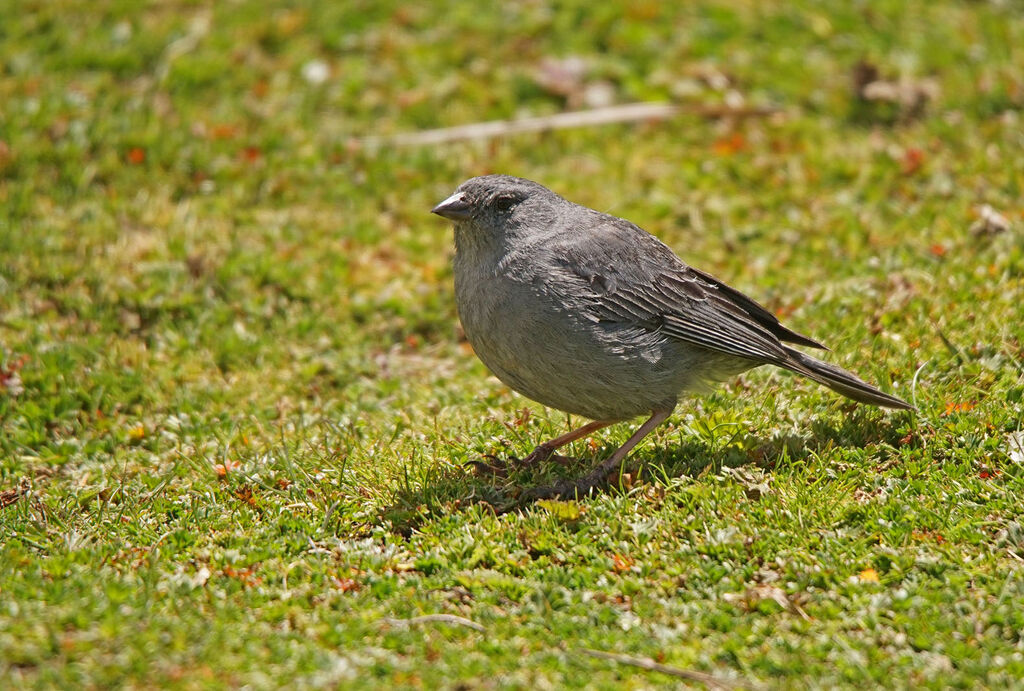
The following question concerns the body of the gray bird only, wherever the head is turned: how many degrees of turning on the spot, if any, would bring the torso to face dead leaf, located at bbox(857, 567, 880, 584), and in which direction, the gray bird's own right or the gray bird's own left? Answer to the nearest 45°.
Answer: approximately 135° to the gray bird's own left

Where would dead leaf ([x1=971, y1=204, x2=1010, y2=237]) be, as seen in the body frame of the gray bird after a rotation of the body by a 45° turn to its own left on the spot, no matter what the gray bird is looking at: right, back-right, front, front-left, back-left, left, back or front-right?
back

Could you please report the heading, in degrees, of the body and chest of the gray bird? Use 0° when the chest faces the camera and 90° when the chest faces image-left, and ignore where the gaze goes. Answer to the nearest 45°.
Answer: approximately 90°

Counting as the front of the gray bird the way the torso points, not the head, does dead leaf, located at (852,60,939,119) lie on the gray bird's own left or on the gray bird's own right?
on the gray bird's own right

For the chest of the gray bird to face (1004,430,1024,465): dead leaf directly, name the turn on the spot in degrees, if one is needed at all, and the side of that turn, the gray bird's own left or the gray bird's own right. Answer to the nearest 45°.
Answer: approximately 180°

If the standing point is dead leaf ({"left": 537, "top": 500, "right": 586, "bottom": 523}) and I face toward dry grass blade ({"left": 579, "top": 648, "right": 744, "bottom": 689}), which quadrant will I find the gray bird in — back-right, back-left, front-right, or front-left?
back-left

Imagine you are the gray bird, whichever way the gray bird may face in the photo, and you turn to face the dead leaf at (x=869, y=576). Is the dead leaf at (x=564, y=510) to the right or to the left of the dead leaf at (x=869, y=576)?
right

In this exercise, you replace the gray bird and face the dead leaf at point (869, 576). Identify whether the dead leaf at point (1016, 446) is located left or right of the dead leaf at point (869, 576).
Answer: left

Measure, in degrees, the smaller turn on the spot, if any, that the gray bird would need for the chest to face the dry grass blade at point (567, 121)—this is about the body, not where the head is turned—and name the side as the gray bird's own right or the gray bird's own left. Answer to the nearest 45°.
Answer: approximately 90° to the gray bird's own right

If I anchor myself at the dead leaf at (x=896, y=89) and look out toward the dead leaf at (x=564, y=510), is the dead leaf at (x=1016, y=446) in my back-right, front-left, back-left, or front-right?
front-left

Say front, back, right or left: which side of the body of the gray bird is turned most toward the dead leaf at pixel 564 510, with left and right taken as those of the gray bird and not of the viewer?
left

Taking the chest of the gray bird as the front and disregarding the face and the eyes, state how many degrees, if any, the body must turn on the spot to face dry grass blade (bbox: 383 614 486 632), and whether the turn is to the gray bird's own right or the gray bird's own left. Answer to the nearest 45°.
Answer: approximately 90° to the gray bird's own left

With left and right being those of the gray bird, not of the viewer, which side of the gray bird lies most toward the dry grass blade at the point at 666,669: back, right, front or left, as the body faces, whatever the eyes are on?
left
